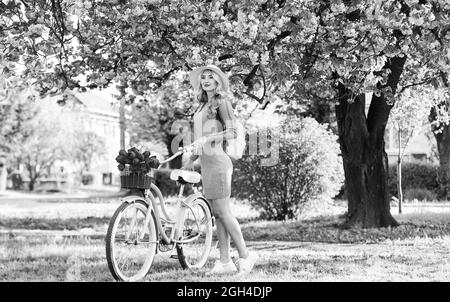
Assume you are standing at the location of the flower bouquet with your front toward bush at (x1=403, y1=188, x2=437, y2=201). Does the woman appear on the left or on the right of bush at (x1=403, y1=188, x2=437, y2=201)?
right

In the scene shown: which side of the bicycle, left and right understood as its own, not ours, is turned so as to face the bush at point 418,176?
back

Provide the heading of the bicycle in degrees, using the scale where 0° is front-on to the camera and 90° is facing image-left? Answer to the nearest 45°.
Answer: approximately 45°

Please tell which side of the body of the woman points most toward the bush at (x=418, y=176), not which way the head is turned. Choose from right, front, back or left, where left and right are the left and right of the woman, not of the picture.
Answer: back

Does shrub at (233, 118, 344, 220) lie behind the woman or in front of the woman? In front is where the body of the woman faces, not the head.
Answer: behind

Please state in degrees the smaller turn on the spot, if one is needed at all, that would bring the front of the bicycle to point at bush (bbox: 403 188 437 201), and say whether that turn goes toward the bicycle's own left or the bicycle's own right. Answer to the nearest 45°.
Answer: approximately 180°

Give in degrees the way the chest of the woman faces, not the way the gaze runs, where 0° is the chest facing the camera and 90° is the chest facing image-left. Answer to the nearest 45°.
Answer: approximately 45°
